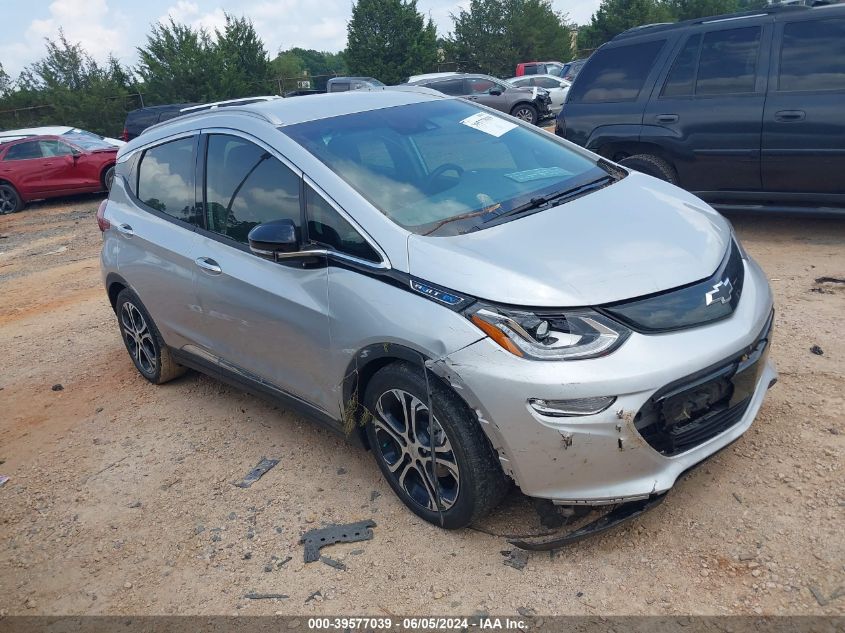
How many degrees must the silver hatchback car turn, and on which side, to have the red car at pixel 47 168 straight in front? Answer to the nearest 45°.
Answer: approximately 180°

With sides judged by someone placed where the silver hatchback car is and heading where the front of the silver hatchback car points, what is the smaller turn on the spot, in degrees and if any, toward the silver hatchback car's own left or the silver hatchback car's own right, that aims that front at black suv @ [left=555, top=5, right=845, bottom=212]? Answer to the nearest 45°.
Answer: approximately 90° to the silver hatchback car's own left

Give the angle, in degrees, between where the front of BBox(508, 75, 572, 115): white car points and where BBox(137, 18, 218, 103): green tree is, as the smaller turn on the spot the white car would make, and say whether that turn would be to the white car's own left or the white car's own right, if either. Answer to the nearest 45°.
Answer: approximately 135° to the white car's own left

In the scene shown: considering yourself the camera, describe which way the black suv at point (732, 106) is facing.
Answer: facing to the right of the viewer

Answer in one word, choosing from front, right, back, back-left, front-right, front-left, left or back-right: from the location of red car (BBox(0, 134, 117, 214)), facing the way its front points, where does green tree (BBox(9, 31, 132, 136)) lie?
left

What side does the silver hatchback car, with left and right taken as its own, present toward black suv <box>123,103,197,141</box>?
back

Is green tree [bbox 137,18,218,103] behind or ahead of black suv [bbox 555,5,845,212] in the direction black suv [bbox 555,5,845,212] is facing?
behind

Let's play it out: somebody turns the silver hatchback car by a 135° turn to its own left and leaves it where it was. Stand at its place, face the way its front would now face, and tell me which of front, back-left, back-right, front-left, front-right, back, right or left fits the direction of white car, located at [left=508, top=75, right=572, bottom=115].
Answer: front

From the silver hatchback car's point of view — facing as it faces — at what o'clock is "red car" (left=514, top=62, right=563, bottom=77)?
The red car is roughly at 8 o'clock from the silver hatchback car.

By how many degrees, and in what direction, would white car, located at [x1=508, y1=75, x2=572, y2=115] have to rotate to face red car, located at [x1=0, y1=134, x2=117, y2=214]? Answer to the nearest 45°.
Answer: approximately 135° to its right
